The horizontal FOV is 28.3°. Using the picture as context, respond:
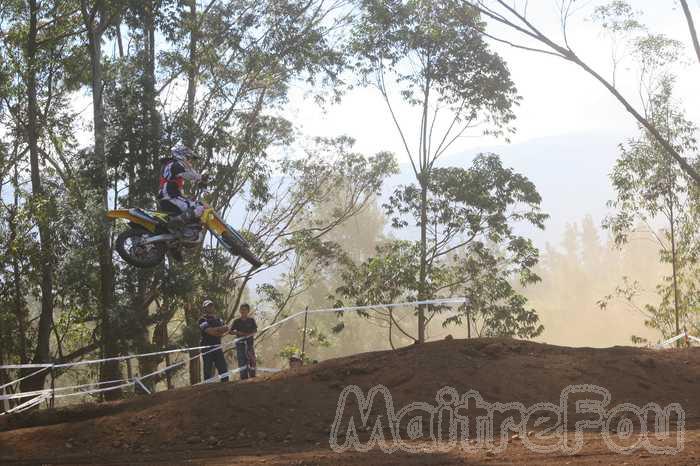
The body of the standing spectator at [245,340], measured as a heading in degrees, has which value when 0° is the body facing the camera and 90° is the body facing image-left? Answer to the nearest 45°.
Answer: approximately 0°

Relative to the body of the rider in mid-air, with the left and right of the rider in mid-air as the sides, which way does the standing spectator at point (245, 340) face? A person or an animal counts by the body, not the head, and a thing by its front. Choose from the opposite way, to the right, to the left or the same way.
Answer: to the right

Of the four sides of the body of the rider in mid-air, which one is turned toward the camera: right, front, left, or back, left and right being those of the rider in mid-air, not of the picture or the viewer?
right

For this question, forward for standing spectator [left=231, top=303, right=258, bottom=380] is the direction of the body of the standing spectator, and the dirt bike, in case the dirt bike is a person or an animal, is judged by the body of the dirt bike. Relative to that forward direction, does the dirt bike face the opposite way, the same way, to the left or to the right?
to the left

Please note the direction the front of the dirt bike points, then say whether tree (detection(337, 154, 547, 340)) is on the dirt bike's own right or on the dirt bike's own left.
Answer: on the dirt bike's own left

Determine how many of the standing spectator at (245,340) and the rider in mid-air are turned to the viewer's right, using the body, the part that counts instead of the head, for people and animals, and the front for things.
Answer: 1

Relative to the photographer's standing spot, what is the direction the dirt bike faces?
facing to the right of the viewer

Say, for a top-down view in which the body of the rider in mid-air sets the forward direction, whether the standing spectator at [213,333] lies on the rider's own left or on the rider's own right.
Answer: on the rider's own left

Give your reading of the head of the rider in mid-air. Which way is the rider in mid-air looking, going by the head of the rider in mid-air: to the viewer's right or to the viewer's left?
to the viewer's right

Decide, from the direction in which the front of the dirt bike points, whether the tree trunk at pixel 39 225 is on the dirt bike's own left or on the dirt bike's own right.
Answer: on the dirt bike's own left
